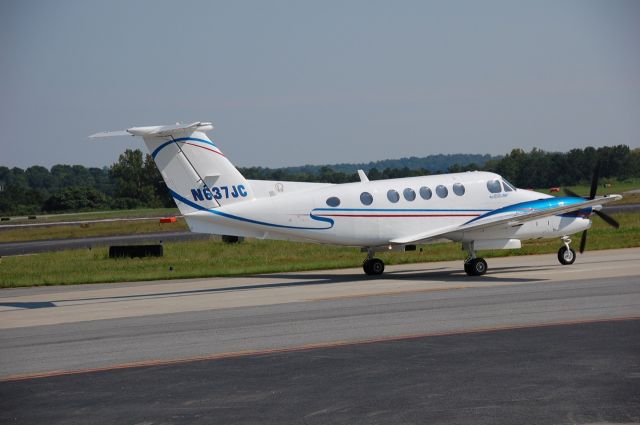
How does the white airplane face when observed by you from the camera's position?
facing away from the viewer and to the right of the viewer
